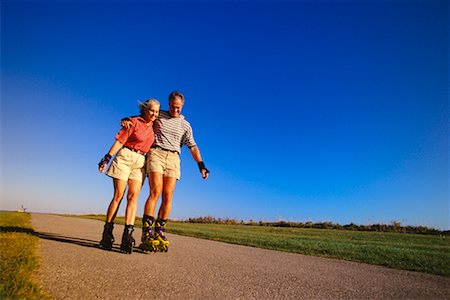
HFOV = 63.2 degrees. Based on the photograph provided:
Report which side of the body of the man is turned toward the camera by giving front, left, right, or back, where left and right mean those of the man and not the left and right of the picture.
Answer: front

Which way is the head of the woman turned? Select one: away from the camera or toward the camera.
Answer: toward the camera
